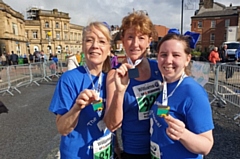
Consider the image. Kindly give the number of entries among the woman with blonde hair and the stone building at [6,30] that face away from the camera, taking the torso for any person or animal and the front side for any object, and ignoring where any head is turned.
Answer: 0

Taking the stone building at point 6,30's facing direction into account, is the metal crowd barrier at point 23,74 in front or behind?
in front

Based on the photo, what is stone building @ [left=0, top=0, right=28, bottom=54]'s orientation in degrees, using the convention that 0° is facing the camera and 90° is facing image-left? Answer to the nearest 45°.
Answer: approximately 315°

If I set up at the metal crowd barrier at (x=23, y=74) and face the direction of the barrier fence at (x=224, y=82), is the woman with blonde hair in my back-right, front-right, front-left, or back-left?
front-right

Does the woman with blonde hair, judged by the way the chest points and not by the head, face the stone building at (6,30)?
no

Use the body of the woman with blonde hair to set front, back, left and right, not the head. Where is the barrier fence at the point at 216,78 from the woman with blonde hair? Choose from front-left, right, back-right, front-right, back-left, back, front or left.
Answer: left

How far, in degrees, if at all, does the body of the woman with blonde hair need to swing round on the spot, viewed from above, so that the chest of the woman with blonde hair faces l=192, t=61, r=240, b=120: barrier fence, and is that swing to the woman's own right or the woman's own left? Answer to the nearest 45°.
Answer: approximately 90° to the woman's own left

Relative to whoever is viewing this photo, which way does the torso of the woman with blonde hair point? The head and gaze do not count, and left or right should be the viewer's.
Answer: facing the viewer and to the right of the viewer

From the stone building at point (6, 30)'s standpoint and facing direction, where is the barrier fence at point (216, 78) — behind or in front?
in front

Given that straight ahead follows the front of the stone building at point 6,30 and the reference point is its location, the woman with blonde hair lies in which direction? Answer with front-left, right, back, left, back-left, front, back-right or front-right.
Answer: front-right

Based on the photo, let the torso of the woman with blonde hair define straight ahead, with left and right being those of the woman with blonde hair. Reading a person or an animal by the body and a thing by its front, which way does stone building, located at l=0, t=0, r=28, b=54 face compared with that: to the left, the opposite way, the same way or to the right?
the same way
